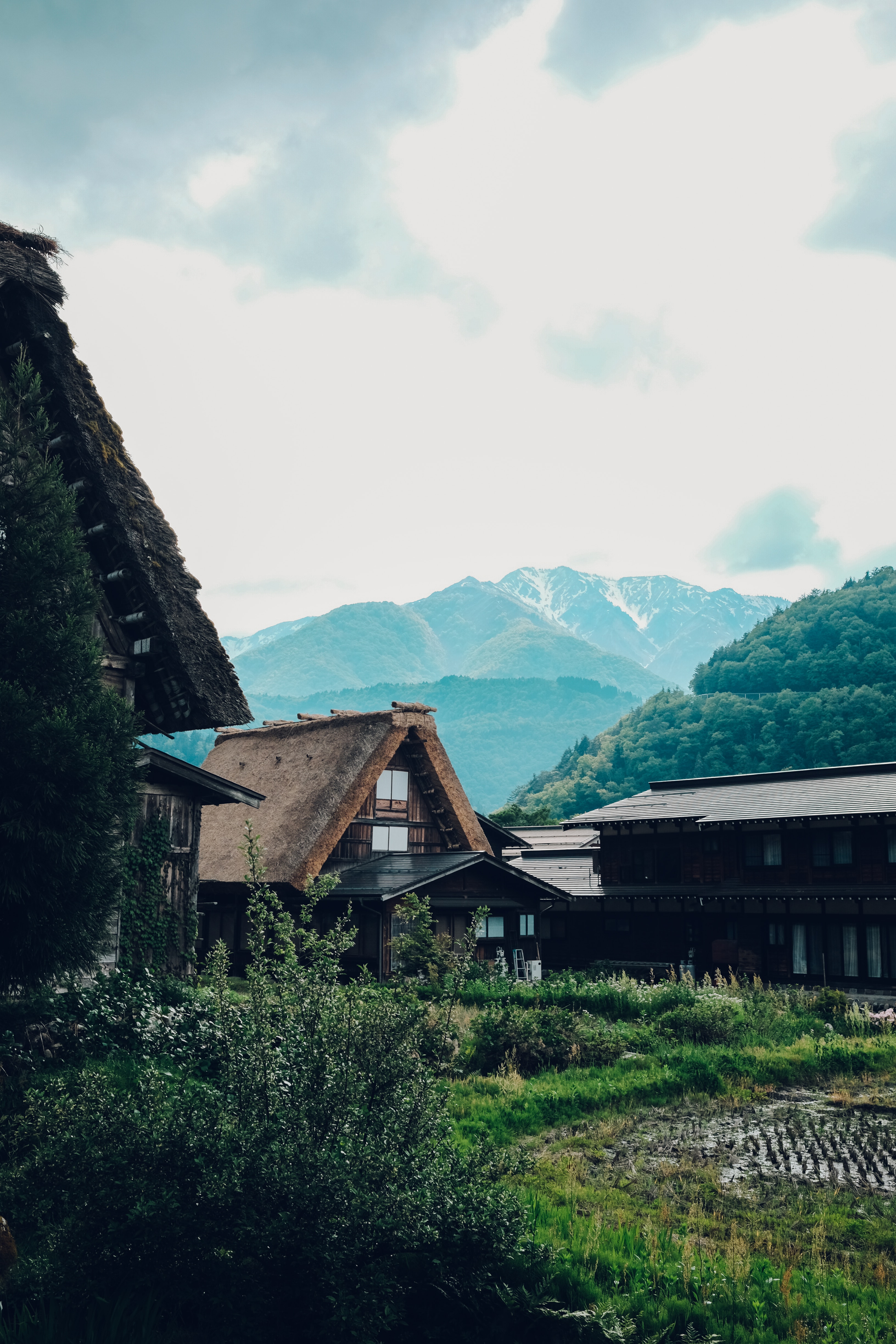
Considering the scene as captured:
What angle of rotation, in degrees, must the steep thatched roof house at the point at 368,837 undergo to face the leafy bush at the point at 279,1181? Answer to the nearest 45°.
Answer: approximately 45° to its right

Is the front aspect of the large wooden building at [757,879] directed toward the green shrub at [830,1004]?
yes

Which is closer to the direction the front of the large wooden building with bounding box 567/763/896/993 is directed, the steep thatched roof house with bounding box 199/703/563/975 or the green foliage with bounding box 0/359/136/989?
the green foliage

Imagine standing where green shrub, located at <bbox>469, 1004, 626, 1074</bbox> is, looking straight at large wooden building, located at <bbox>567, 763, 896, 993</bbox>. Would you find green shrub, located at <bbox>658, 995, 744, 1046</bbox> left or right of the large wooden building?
right

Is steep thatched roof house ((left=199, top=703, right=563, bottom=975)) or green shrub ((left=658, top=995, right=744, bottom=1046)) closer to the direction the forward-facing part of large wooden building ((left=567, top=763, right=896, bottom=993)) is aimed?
the green shrub

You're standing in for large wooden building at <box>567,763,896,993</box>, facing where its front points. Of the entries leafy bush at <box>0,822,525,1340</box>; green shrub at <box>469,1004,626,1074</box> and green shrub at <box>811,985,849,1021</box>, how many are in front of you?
3

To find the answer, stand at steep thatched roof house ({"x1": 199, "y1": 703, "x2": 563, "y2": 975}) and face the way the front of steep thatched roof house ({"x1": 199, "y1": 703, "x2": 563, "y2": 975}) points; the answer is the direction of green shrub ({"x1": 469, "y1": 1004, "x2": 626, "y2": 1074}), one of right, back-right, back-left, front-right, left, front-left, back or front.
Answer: front-right

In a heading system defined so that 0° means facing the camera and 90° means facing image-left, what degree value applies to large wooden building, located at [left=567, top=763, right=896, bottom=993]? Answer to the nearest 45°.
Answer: approximately 0°

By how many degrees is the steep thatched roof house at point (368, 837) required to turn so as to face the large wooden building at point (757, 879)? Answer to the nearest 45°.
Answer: approximately 45° to its left

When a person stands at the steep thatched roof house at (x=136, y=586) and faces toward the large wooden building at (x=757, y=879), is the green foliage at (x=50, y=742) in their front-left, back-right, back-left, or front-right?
back-right
